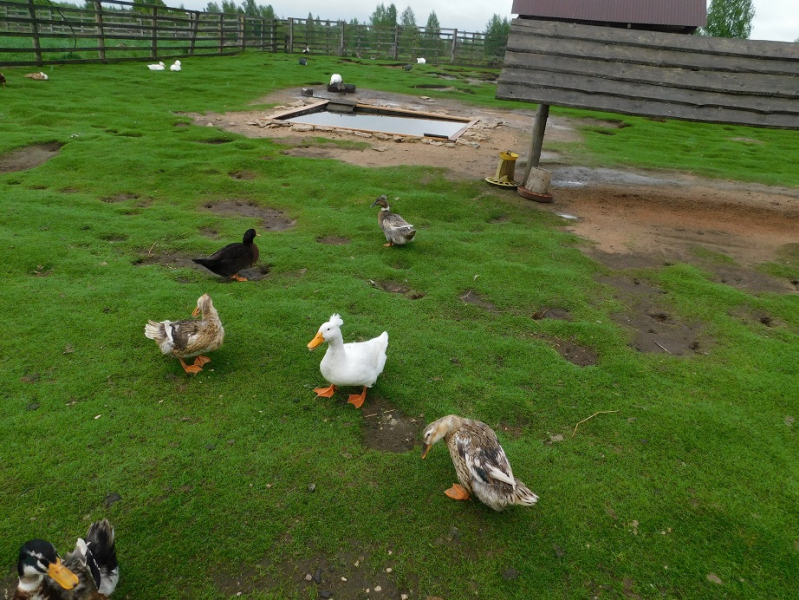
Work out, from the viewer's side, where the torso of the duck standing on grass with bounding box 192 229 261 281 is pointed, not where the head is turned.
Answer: to the viewer's right

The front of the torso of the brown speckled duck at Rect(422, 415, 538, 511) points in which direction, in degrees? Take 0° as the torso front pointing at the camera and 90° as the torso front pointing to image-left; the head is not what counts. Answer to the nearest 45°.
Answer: approximately 90°

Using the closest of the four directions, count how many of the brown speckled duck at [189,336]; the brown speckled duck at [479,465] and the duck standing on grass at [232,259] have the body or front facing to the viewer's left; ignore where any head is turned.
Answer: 1

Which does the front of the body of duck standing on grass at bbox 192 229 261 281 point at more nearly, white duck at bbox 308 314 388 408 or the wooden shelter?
the wooden shelter

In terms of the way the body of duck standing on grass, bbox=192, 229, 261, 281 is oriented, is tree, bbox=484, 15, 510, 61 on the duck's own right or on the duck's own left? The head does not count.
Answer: on the duck's own left

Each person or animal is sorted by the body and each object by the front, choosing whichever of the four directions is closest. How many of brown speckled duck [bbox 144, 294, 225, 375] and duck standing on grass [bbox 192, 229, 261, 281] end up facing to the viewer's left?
0

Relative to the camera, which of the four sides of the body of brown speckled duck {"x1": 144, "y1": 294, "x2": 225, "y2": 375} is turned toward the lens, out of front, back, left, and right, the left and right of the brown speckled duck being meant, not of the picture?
right

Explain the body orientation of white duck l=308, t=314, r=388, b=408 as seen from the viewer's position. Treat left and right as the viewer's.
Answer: facing the viewer and to the left of the viewer

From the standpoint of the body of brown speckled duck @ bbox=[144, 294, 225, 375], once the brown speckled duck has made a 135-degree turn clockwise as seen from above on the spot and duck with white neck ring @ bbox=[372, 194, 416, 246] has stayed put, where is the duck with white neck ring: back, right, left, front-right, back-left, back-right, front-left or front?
back

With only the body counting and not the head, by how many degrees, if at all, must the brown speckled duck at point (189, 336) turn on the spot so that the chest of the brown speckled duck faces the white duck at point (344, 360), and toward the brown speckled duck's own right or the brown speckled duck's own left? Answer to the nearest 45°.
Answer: approximately 45° to the brown speckled duck's own right

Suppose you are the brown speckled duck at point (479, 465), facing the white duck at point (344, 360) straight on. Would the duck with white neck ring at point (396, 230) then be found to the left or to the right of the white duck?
right

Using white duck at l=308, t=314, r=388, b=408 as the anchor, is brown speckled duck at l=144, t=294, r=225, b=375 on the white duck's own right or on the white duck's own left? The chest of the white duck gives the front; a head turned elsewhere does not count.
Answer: on the white duck's own right

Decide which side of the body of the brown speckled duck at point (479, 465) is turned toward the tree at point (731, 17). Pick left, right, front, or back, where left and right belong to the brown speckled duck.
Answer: right
